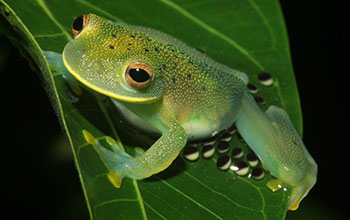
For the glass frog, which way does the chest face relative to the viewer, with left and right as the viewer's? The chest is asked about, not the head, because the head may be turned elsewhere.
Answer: facing the viewer and to the left of the viewer
